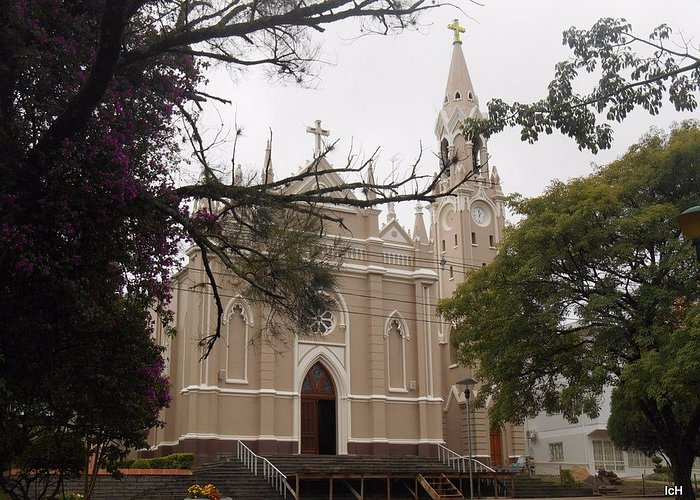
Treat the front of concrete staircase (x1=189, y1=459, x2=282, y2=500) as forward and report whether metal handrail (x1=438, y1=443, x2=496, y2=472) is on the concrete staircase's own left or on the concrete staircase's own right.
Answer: on the concrete staircase's own left

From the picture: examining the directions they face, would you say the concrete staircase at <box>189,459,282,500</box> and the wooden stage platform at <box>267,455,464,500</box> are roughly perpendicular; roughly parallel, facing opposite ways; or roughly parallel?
roughly parallel

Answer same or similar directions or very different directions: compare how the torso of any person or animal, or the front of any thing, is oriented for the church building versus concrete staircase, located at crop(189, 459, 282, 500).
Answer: same or similar directions

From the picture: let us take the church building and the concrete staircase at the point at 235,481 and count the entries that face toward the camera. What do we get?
2

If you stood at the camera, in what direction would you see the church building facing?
facing the viewer

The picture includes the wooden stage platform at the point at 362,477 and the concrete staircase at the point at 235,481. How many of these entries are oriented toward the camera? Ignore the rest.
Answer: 2

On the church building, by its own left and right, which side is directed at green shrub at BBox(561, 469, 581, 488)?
left

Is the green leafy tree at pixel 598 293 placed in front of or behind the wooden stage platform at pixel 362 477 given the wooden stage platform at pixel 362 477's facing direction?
in front

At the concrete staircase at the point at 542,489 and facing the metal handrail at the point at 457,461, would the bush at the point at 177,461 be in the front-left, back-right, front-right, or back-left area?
front-left

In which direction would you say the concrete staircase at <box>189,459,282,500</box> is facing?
toward the camera
